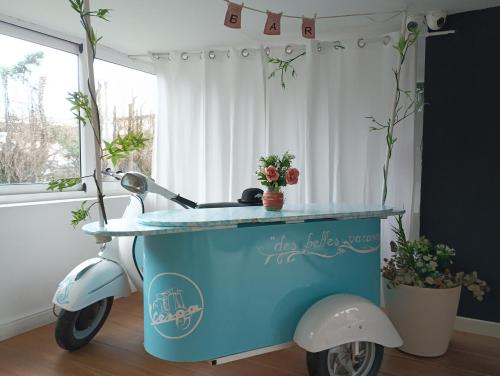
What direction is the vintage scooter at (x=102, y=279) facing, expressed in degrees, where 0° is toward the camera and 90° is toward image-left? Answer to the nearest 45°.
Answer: approximately 45°
